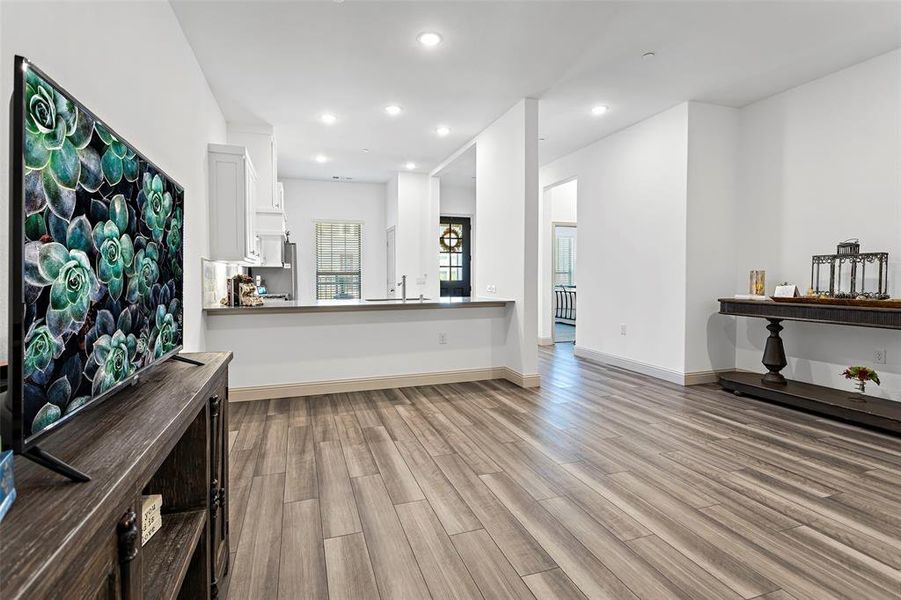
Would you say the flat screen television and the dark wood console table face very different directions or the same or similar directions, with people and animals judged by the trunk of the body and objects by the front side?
very different directions

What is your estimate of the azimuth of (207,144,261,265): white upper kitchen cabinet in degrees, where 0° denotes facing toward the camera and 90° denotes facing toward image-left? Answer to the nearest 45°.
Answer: approximately 270°

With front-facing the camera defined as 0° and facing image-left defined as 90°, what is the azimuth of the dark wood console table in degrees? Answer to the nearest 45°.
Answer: approximately 45°

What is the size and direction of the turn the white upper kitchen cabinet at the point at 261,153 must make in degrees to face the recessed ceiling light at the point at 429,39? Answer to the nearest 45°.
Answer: approximately 45° to its right

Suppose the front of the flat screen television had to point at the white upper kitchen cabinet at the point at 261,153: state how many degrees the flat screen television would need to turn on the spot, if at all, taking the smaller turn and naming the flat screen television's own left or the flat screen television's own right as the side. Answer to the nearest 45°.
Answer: approximately 135° to the flat screen television's own left

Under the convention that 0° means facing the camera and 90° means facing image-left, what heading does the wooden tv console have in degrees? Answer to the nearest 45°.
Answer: approximately 315°

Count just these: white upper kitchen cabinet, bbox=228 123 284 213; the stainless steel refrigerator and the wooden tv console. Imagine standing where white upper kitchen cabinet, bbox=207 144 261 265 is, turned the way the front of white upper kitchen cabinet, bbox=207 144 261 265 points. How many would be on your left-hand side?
2

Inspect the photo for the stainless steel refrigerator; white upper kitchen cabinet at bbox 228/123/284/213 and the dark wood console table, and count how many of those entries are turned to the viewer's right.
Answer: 2

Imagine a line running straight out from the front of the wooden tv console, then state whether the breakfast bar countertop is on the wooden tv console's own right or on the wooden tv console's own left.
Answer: on the wooden tv console's own left

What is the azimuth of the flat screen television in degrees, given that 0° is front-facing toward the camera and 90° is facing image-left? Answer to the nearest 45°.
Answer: approximately 315°

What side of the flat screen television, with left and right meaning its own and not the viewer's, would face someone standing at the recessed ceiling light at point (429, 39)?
left

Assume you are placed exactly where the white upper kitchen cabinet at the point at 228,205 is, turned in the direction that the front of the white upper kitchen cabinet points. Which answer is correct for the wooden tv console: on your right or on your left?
on your right

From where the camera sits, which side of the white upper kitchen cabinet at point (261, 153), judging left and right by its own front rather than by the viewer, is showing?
right
